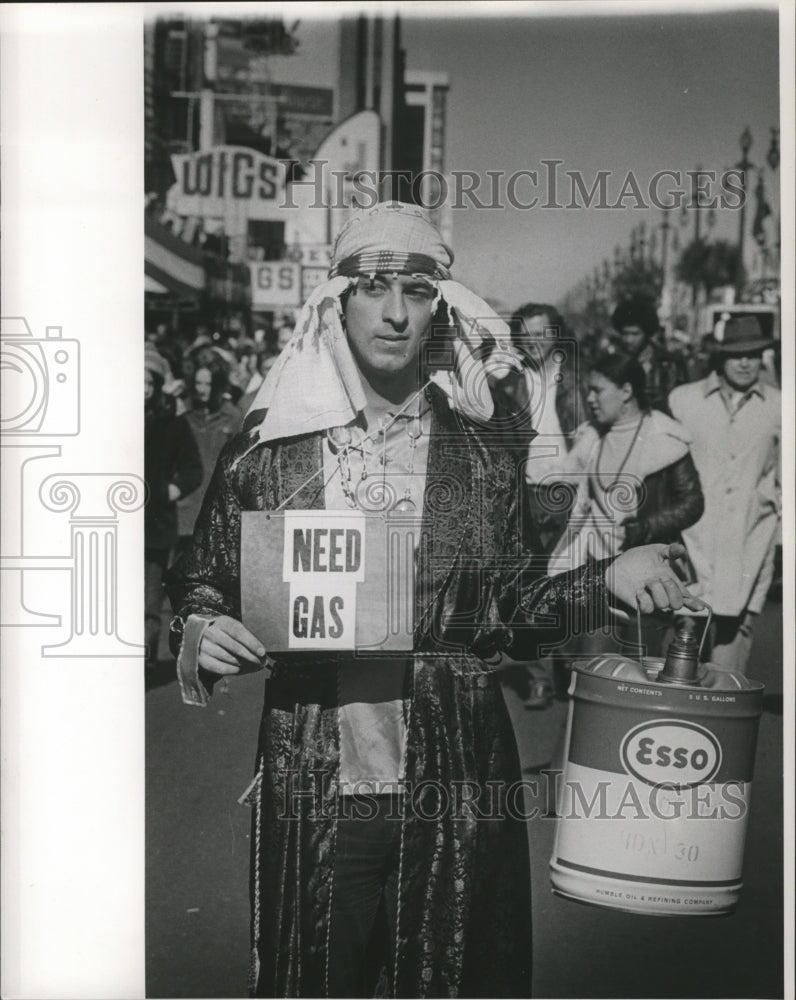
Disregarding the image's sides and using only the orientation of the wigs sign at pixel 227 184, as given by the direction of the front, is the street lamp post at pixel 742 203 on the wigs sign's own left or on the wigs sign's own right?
on the wigs sign's own left

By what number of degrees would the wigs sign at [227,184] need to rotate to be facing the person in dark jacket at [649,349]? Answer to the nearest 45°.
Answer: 0° — it already faces them

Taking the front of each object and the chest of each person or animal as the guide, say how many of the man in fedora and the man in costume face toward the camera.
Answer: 2

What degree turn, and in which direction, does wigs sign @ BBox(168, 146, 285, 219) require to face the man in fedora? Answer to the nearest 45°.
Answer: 0° — it already faces them

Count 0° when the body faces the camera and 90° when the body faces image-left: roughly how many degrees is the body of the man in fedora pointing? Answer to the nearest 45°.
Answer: approximately 0°

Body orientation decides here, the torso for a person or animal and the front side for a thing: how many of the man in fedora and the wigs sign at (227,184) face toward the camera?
2
